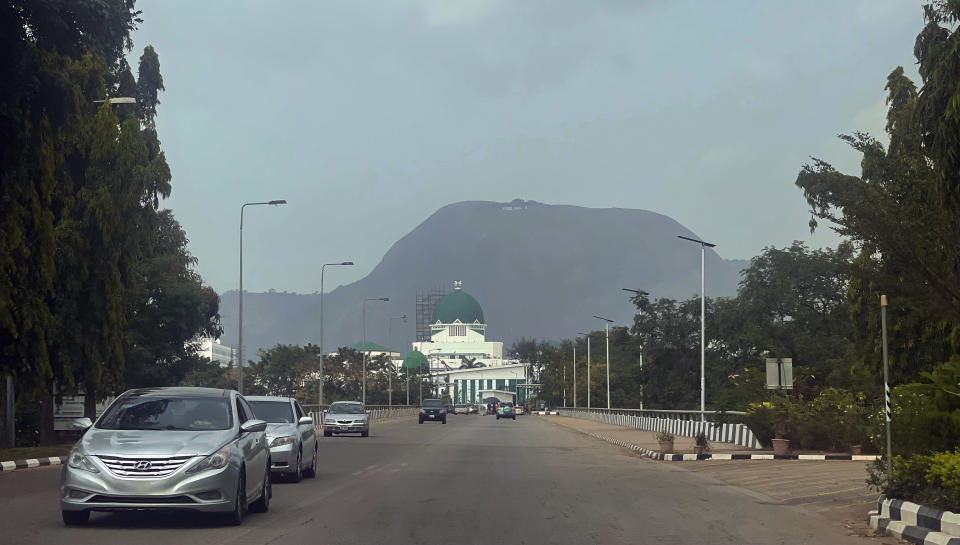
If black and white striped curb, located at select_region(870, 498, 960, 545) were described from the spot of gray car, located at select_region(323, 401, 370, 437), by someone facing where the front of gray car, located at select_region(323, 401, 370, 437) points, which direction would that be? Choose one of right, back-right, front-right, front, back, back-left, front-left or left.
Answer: front

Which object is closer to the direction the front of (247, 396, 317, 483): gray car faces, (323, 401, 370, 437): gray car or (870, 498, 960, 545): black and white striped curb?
the black and white striped curb

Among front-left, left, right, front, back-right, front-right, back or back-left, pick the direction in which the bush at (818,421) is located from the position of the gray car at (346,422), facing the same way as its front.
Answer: front-left

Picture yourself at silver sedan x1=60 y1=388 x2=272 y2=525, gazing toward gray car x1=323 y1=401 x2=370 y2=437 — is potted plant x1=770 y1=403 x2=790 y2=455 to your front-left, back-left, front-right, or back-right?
front-right

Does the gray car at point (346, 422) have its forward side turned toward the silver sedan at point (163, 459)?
yes

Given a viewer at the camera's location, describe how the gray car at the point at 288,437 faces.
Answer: facing the viewer

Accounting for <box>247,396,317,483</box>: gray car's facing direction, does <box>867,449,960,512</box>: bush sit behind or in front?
in front

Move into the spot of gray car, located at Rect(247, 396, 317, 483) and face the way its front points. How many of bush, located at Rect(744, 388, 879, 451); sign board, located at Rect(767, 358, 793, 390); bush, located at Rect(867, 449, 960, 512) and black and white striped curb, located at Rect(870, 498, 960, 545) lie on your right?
0

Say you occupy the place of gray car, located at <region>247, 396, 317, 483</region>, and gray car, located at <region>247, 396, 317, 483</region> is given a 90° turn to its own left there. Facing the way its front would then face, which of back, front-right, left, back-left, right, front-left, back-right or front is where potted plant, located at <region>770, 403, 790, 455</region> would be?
front-left

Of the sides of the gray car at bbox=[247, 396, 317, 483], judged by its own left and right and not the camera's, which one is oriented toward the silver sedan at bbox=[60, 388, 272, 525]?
front

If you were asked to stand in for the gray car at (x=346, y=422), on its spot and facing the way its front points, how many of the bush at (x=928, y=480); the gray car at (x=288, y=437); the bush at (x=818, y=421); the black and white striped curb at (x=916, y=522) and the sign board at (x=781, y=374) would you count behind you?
0

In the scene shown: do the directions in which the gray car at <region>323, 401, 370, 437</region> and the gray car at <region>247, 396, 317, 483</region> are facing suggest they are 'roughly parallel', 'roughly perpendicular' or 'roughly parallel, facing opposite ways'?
roughly parallel

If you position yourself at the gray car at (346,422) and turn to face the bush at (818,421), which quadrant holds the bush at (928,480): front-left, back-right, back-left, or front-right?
front-right

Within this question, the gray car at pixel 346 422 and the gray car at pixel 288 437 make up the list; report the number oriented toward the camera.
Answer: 2
